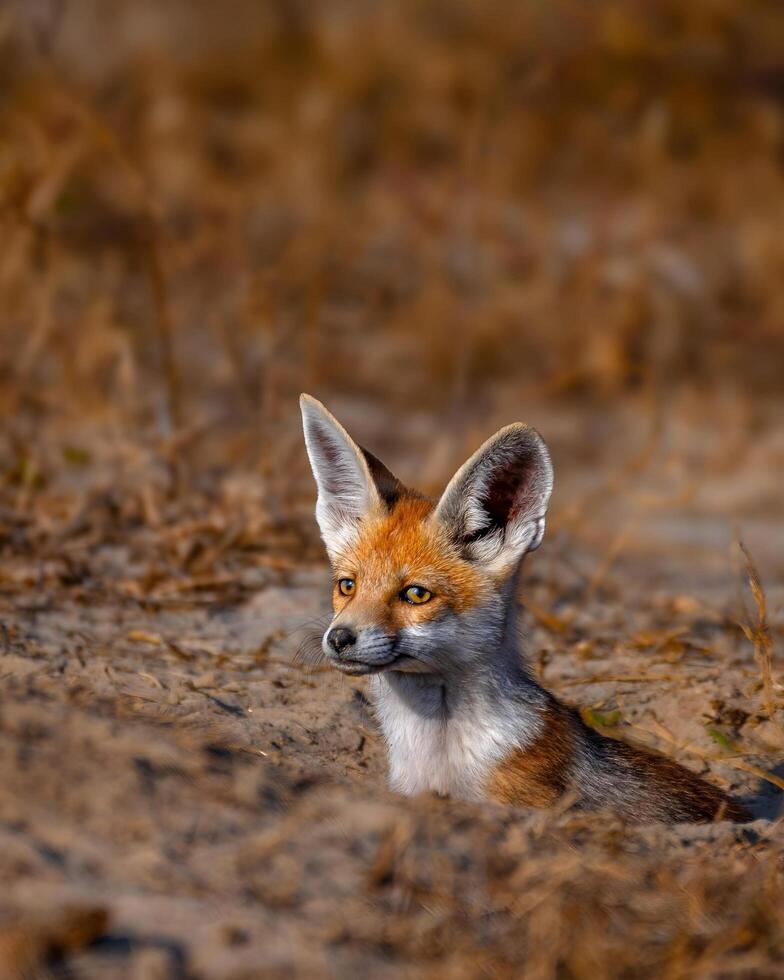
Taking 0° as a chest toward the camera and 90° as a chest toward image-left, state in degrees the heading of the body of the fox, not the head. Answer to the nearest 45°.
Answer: approximately 45°
